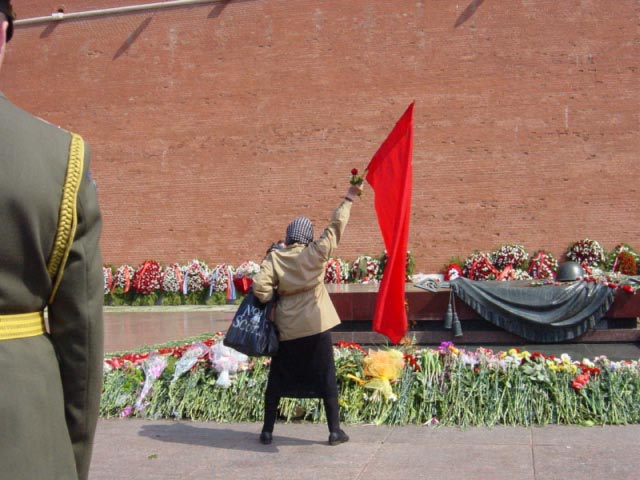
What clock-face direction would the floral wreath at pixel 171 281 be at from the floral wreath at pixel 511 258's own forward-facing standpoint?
the floral wreath at pixel 171 281 is roughly at 3 o'clock from the floral wreath at pixel 511 258.

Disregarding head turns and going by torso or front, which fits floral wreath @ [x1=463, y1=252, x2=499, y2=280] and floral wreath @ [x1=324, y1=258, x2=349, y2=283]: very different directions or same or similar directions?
same or similar directions

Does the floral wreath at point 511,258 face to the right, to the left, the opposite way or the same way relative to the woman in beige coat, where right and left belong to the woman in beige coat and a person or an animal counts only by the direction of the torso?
the opposite way

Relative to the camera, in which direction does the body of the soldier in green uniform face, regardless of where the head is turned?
away from the camera

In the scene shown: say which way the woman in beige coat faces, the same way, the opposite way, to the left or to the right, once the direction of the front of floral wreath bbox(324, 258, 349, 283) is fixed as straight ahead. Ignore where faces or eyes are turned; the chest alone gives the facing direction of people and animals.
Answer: the opposite way

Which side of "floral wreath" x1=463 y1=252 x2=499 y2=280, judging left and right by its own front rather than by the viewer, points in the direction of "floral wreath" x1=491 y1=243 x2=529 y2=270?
left

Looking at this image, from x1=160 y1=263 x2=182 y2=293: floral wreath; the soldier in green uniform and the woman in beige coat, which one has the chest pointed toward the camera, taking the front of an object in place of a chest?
the floral wreath

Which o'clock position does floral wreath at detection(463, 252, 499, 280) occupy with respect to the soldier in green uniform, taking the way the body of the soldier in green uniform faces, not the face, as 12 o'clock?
The floral wreath is roughly at 1 o'clock from the soldier in green uniform.

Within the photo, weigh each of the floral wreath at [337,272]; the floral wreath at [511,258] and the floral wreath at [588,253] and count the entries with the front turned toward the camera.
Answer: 3

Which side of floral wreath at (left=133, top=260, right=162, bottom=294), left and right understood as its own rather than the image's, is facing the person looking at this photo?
front

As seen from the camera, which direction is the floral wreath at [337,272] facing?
toward the camera

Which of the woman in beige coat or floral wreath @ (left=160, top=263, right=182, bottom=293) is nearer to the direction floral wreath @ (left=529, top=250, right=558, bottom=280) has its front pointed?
the woman in beige coat

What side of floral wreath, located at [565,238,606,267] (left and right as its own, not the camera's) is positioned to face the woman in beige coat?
front

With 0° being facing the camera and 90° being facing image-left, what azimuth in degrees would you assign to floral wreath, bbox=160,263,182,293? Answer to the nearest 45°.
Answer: approximately 0°

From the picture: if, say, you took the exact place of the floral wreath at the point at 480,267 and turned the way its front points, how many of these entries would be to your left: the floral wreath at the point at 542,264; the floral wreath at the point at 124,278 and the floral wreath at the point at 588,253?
2

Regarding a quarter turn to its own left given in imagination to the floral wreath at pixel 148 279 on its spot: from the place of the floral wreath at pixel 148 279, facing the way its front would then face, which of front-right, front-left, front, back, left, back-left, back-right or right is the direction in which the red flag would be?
right

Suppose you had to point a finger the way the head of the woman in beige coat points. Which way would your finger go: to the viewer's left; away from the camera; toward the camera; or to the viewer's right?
away from the camera

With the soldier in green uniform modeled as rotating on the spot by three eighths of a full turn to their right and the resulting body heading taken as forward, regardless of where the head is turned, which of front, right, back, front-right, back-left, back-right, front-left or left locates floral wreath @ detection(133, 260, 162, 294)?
back-left
